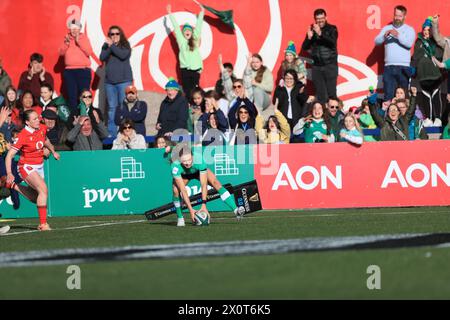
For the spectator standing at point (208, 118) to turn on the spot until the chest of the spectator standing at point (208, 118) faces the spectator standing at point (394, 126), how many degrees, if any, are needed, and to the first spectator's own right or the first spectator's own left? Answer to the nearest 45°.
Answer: approximately 90° to the first spectator's own left

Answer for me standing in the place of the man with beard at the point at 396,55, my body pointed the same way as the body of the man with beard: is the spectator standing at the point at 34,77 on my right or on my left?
on my right

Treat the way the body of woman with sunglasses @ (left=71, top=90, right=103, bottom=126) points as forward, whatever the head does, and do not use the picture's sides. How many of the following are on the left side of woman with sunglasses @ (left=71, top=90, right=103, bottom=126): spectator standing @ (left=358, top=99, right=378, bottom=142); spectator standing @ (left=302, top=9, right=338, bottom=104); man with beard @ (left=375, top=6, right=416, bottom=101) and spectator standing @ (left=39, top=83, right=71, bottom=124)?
3

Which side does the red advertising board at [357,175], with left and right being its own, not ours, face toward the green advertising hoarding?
right

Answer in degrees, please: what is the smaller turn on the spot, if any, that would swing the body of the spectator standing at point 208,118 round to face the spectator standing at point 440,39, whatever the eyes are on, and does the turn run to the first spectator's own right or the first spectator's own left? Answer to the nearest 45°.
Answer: approximately 90° to the first spectator's own left

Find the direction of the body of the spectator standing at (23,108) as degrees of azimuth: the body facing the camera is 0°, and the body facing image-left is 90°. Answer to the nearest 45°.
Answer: approximately 0°

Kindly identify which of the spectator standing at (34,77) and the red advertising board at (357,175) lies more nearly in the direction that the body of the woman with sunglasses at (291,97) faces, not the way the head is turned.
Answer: the red advertising board
